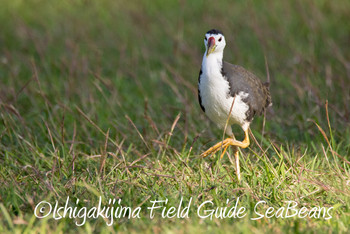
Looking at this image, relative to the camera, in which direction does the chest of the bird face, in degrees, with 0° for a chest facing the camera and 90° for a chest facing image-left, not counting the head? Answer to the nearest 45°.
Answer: approximately 45°
